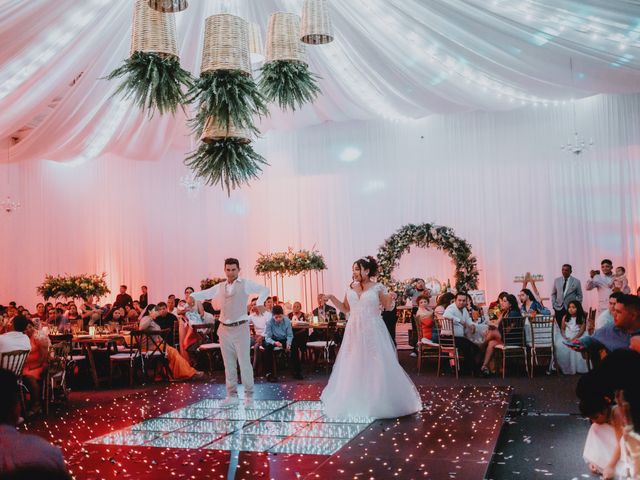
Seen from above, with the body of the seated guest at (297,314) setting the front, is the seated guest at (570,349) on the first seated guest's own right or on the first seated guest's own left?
on the first seated guest's own left

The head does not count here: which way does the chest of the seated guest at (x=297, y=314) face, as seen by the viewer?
toward the camera

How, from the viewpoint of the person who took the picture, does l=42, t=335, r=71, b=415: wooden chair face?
facing away from the viewer and to the right of the viewer

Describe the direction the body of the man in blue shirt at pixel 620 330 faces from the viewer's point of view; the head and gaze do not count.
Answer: to the viewer's left

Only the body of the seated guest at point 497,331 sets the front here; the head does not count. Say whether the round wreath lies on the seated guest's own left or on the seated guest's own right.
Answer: on the seated guest's own right

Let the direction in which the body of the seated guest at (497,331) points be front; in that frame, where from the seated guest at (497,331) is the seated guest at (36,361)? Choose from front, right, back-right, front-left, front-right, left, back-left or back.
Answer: front

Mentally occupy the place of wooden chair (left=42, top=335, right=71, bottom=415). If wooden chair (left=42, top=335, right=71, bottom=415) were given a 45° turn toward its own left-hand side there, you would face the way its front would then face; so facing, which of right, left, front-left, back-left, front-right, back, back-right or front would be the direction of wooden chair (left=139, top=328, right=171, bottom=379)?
front-right

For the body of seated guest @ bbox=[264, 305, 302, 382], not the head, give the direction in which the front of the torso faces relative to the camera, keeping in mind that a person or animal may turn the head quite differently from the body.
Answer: toward the camera

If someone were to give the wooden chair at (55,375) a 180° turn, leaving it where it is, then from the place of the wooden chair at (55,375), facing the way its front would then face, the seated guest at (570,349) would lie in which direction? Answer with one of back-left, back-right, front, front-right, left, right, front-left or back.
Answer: back-left
